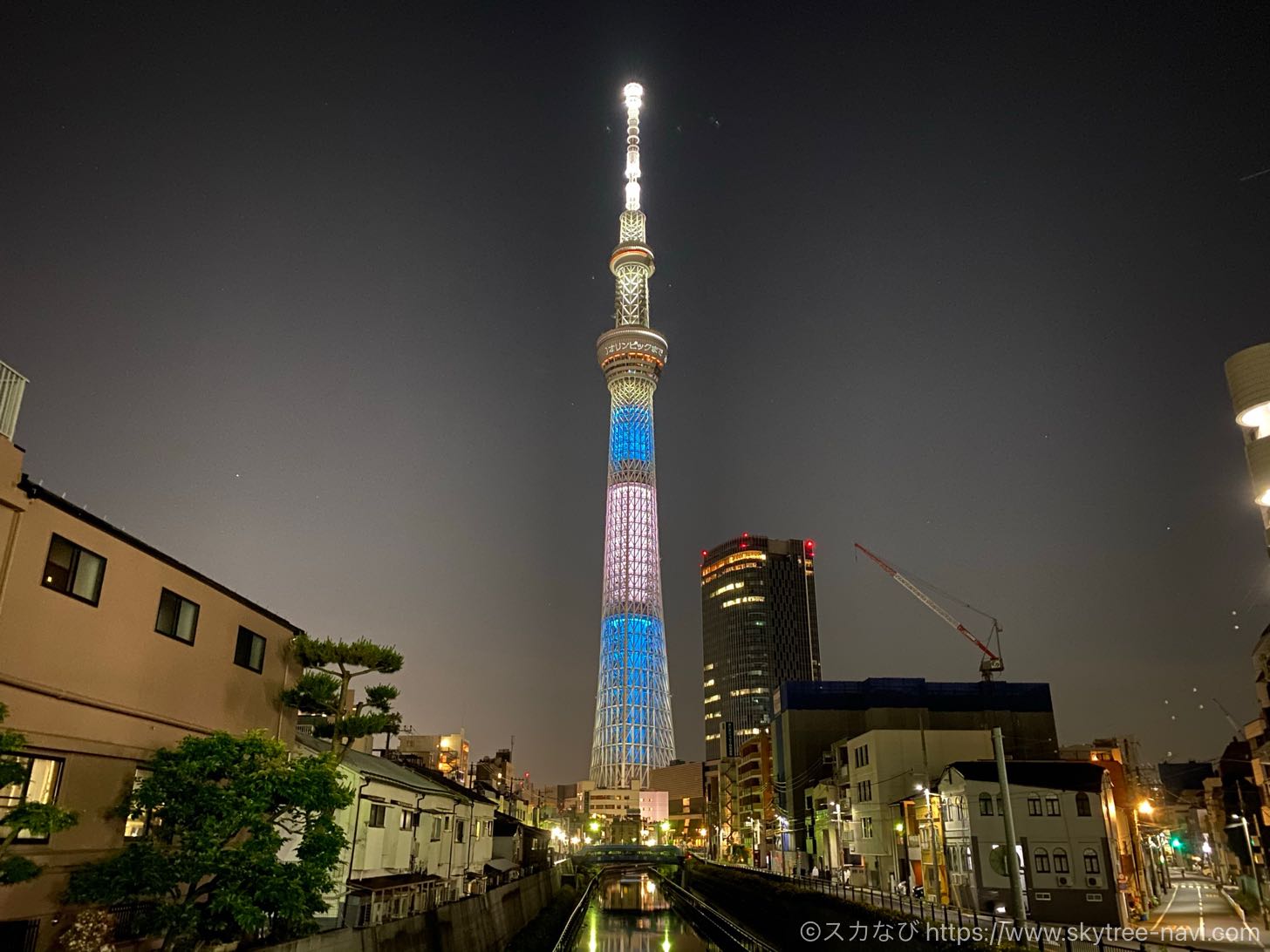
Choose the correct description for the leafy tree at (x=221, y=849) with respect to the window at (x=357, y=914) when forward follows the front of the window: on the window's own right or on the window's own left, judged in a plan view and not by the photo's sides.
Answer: on the window's own right

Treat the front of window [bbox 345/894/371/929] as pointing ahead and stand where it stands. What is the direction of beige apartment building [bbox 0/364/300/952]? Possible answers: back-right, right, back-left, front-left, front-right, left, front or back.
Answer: right

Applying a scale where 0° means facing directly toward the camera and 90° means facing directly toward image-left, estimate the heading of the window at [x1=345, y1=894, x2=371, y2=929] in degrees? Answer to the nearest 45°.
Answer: approximately 315°

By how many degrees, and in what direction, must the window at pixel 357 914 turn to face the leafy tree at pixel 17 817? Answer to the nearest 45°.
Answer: approximately 90° to its right

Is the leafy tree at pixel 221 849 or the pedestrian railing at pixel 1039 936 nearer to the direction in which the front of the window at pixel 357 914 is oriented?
the pedestrian railing
